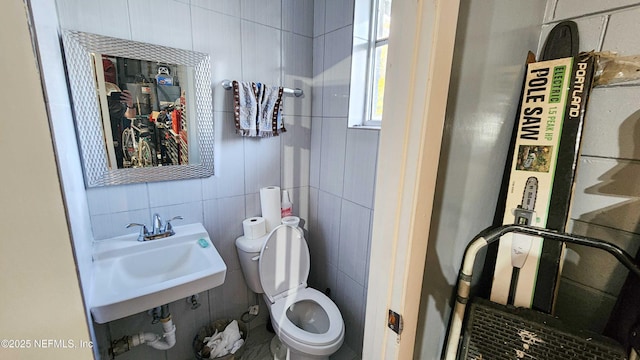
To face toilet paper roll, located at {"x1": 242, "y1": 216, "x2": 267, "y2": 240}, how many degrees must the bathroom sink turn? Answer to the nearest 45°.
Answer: approximately 90° to its left

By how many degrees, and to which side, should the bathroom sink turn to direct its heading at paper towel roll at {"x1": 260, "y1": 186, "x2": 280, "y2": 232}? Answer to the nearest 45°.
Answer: approximately 90° to its left

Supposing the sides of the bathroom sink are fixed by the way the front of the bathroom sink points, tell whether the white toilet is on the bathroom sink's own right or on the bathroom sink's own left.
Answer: on the bathroom sink's own left

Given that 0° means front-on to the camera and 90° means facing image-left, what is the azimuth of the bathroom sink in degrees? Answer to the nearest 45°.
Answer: approximately 0°
